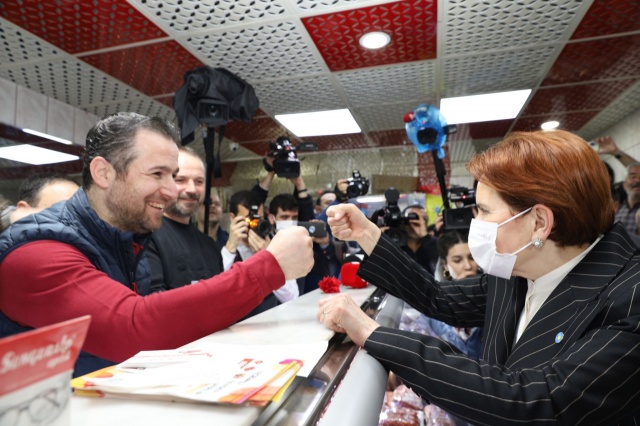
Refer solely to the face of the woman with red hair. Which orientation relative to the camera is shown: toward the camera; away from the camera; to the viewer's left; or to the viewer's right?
to the viewer's left

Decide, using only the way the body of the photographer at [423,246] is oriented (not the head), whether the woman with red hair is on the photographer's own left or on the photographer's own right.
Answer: on the photographer's own left

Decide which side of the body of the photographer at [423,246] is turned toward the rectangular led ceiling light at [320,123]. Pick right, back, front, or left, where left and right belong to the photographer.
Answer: right

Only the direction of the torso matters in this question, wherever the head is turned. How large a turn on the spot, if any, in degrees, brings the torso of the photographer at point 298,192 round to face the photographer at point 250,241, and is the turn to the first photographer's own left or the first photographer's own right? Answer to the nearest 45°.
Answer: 0° — they already face them

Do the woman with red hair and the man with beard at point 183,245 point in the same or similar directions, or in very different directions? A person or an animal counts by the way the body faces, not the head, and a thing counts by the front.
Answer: very different directions

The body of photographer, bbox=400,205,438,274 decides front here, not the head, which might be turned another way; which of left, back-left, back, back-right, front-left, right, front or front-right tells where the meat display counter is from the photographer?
front-left

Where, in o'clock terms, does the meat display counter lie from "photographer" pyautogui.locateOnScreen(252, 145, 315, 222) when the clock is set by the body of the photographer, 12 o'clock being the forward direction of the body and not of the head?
The meat display counter is roughly at 12 o'clock from the photographer.

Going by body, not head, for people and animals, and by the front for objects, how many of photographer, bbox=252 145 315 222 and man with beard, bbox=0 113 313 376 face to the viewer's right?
1

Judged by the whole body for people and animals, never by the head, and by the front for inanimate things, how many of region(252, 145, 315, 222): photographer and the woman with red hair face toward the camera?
1

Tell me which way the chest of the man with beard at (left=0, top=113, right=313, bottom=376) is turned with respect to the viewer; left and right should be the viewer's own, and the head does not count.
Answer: facing to the right of the viewer

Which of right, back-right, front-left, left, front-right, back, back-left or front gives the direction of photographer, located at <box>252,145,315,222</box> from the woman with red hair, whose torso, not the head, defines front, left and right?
front-right

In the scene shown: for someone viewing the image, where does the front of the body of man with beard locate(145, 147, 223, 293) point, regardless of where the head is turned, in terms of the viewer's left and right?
facing the viewer and to the right of the viewer

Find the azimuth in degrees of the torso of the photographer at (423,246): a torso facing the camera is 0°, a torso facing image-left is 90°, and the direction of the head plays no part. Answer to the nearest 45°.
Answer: approximately 45°
